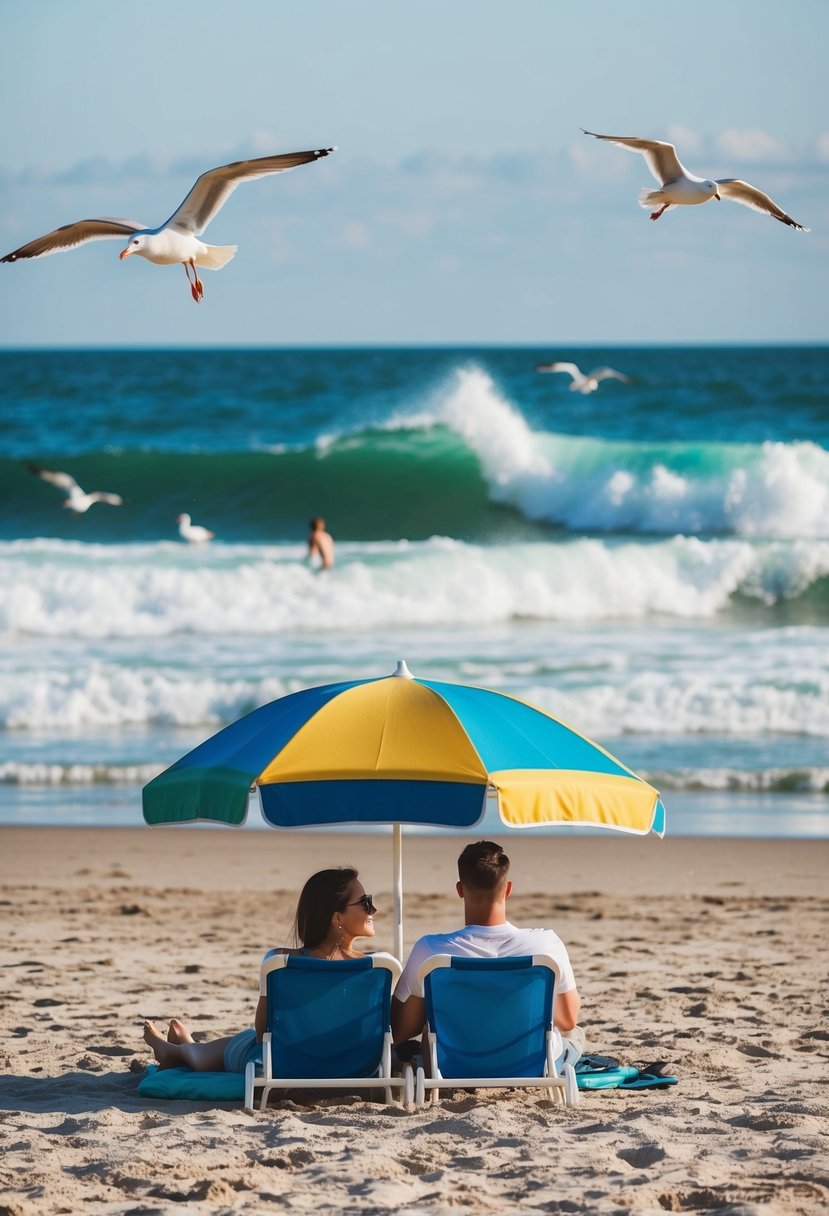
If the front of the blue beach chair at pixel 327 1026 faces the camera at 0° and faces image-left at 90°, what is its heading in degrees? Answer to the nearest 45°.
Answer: approximately 180°

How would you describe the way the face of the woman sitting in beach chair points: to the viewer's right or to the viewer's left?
to the viewer's right

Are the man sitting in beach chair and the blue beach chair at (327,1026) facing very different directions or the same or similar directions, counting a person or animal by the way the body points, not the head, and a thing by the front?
same or similar directions

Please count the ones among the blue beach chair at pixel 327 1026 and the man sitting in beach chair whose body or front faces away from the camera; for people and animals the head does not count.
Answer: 2

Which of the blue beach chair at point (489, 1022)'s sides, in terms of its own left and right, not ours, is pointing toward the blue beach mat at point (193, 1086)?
left

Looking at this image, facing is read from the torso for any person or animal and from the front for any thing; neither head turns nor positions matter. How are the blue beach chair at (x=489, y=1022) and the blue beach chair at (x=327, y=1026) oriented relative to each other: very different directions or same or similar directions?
same or similar directions

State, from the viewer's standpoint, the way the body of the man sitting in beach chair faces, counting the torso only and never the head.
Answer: away from the camera

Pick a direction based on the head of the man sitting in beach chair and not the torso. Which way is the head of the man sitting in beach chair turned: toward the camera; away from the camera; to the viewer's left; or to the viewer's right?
away from the camera

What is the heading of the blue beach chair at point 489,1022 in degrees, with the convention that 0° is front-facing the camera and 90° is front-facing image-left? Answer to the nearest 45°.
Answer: approximately 180°
